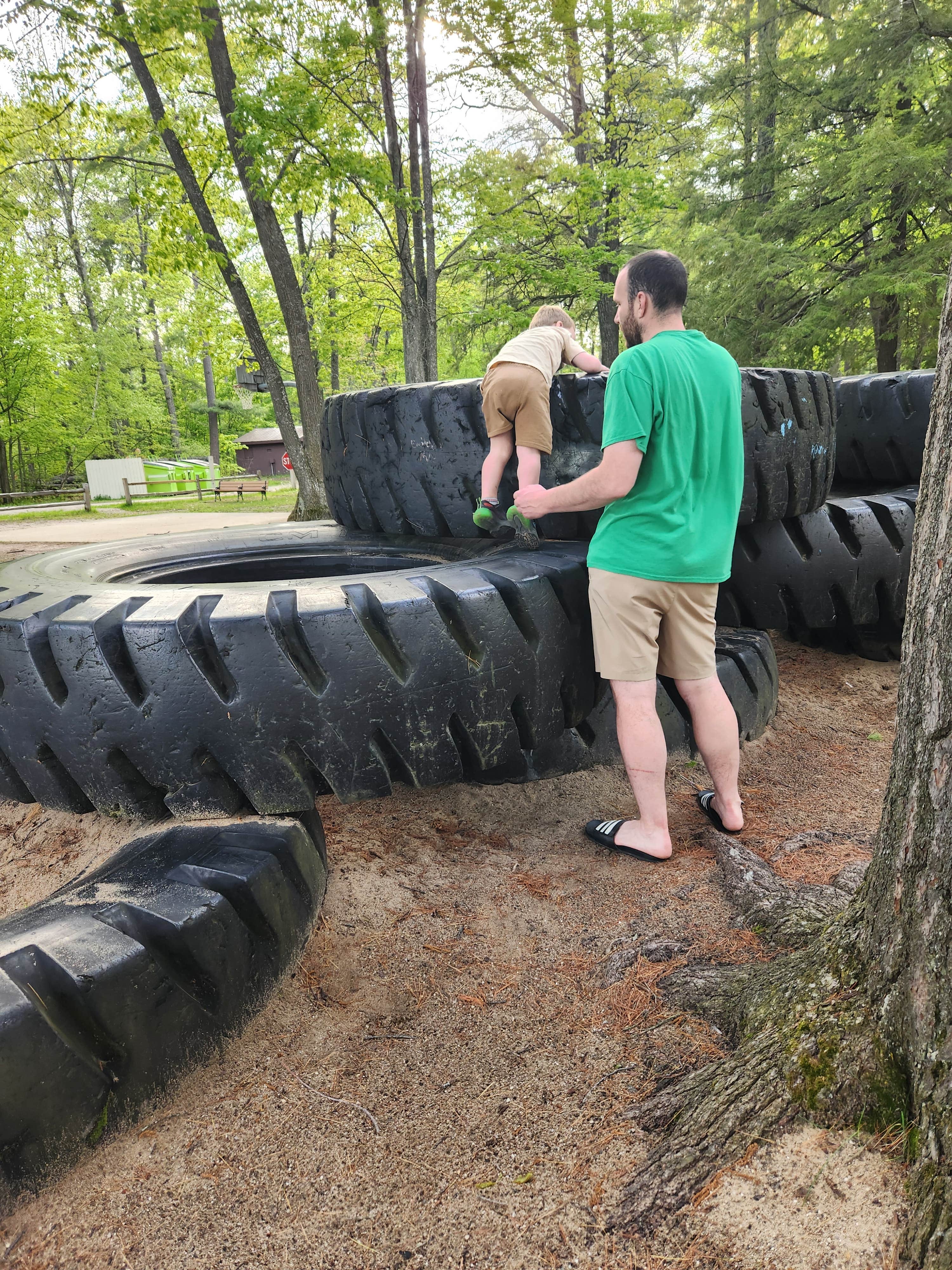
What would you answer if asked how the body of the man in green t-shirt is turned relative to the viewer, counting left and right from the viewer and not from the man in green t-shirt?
facing away from the viewer and to the left of the viewer

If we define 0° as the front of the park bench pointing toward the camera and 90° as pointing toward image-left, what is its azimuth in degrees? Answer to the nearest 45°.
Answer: approximately 0°

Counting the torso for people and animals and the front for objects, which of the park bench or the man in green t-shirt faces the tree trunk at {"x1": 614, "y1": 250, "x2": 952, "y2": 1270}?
the park bench

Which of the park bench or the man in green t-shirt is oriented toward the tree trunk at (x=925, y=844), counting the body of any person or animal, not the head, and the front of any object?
the park bench

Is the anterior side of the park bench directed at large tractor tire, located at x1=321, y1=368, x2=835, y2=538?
yes

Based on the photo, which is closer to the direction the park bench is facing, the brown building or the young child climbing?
the young child climbing

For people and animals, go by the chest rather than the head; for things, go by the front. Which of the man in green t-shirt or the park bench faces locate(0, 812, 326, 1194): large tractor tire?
the park bench

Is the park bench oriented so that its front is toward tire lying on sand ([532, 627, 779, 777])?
yes

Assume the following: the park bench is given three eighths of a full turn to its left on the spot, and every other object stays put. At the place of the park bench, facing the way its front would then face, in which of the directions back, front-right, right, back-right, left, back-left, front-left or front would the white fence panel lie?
left

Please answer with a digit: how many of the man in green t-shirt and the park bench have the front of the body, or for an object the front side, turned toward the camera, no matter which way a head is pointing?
1

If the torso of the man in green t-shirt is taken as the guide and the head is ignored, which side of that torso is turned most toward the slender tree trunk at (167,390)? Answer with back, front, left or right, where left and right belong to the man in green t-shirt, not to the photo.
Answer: front

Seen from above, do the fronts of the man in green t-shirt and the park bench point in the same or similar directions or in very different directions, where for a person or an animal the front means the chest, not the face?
very different directions
